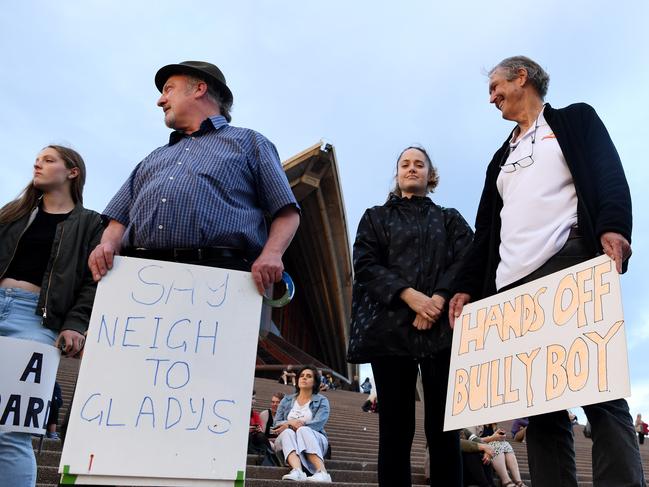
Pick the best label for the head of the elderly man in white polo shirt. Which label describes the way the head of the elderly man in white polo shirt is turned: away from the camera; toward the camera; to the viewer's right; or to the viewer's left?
to the viewer's left

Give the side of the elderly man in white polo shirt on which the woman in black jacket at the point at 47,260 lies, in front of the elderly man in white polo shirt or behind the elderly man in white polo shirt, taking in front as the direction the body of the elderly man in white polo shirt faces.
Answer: in front

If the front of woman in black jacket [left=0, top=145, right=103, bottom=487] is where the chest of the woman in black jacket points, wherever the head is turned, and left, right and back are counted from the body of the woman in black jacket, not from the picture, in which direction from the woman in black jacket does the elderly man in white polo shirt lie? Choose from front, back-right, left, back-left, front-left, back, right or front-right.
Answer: left

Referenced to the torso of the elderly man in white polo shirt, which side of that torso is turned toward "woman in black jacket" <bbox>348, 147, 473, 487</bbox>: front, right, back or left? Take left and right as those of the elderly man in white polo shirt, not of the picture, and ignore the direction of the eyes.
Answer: right

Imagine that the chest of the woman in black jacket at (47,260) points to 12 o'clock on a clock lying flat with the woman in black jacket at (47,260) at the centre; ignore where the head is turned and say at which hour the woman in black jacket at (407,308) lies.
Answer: the woman in black jacket at (407,308) is roughly at 8 o'clock from the woman in black jacket at (47,260).

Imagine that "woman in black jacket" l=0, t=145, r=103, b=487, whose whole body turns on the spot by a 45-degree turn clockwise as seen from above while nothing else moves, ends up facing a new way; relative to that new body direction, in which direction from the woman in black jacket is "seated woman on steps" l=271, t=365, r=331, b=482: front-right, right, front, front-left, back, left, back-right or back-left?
back-right

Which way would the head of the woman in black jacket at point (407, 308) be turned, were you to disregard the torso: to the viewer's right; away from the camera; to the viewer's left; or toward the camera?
toward the camera

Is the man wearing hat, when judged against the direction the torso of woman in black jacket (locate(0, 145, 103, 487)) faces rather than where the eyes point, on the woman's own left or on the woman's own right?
on the woman's own left

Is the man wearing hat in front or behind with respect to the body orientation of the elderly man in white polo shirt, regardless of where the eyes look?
in front

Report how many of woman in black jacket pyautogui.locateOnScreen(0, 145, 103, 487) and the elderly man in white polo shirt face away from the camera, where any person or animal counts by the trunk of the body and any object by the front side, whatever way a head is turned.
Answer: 0

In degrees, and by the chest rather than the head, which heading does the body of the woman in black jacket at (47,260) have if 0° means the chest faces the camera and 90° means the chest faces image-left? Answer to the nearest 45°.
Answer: approximately 45°
